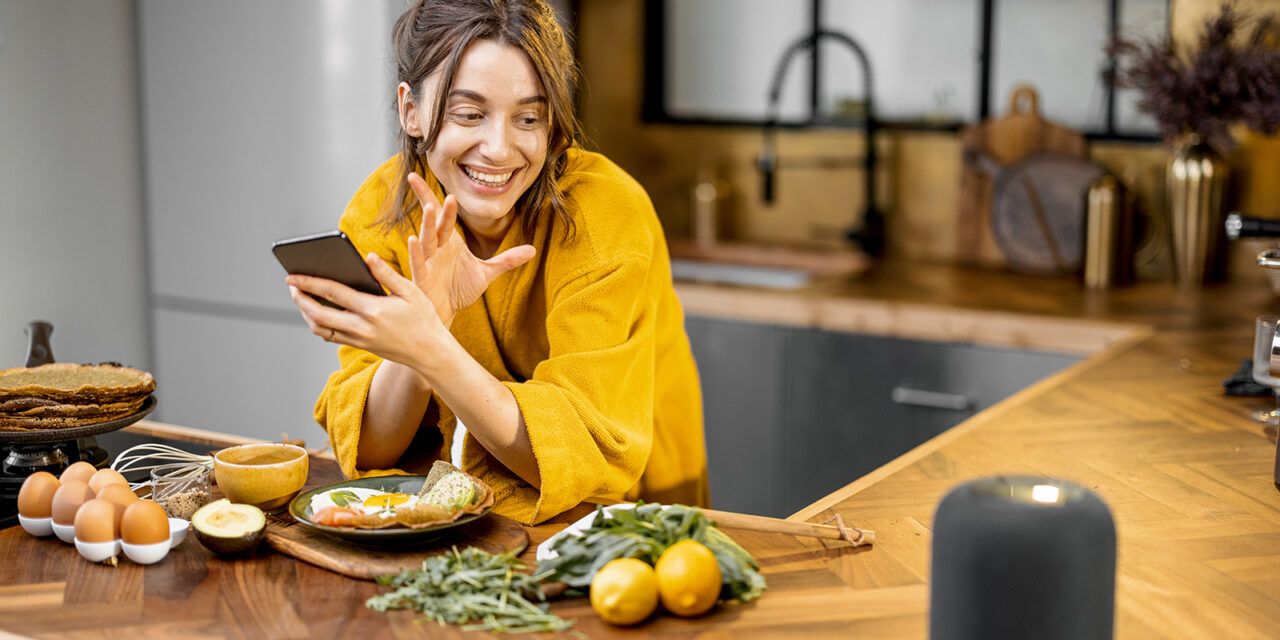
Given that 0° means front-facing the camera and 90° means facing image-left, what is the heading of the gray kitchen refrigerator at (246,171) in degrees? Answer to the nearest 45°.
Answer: approximately 0°

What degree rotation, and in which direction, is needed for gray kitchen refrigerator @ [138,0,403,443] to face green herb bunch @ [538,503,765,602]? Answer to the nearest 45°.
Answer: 0° — it already faces it

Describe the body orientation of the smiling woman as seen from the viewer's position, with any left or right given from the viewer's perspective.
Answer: facing the viewer and to the left of the viewer

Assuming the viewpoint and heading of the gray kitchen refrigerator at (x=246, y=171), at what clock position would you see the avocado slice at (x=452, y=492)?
The avocado slice is roughly at 12 o'clock from the gray kitchen refrigerator.

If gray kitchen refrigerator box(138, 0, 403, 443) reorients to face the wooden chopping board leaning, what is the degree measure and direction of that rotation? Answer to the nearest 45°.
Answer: approximately 90° to its left

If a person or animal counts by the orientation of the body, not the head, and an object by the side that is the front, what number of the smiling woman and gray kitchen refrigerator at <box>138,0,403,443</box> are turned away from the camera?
0

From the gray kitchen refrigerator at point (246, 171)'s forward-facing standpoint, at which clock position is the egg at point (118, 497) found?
The egg is roughly at 12 o'clock from the gray kitchen refrigerator.

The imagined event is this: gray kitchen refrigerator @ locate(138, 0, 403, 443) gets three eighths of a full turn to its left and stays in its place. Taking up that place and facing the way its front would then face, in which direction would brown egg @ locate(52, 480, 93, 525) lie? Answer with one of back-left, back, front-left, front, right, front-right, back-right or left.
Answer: back-right

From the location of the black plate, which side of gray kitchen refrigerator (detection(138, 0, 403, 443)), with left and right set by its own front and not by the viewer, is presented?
front

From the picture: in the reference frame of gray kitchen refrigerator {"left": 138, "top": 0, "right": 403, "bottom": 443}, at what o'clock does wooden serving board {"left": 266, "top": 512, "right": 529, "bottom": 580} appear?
The wooden serving board is roughly at 12 o'clock from the gray kitchen refrigerator.

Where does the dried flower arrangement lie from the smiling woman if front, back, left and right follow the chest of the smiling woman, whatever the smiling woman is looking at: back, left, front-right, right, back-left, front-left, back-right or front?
back
